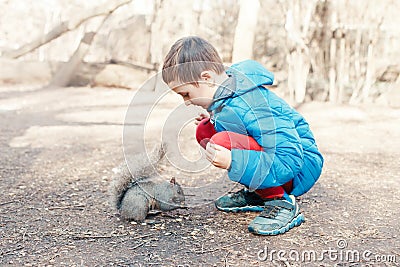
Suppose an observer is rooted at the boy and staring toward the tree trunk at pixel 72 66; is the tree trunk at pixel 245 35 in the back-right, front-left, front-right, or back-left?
front-right

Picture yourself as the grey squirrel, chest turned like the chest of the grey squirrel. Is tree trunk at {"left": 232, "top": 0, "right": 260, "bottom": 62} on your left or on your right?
on your left

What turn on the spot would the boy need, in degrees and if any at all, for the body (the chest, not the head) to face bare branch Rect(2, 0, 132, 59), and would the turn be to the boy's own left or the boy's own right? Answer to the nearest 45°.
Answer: approximately 45° to the boy's own right

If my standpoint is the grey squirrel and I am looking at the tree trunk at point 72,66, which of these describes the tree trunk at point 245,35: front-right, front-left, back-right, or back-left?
front-right

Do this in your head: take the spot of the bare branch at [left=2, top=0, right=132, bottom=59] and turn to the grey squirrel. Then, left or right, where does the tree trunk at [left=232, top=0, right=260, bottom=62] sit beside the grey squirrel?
left

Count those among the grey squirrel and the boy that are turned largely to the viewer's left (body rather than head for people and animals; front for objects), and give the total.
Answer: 1

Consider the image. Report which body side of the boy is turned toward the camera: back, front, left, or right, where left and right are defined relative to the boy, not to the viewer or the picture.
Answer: left

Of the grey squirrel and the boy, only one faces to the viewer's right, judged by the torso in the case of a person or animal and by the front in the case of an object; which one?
the grey squirrel

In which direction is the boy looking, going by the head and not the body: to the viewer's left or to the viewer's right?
to the viewer's left

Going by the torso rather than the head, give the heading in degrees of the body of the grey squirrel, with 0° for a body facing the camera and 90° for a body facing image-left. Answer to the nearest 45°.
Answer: approximately 270°

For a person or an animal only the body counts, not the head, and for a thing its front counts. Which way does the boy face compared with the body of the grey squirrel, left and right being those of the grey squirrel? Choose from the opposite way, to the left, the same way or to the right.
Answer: the opposite way

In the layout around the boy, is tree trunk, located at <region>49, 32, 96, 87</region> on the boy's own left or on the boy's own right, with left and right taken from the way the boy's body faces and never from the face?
on the boy's own right
